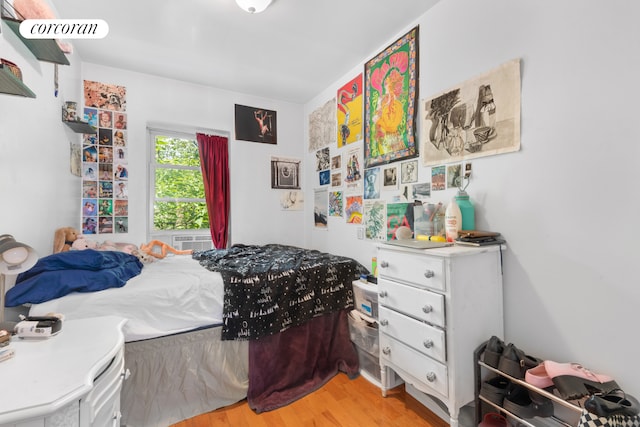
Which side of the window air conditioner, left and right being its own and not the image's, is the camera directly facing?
front

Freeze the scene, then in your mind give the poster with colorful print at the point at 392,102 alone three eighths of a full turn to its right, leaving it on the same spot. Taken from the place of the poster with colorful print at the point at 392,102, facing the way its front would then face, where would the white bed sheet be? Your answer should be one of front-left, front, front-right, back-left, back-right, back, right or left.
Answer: back-left

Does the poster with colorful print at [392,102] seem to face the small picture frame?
no

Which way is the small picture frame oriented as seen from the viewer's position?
toward the camera

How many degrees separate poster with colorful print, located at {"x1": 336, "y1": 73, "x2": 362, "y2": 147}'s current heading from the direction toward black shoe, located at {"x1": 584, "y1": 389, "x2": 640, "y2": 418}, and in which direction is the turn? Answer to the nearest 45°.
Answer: approximately 90° to its left

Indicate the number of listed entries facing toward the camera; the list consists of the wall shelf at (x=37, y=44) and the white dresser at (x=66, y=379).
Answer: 0

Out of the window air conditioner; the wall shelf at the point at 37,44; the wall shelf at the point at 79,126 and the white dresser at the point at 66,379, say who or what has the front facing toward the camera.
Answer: the window air conditioner

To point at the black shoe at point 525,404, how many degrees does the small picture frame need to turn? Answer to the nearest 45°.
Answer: approximately 45° to its left

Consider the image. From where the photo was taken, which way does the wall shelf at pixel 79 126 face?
to the viewer's right

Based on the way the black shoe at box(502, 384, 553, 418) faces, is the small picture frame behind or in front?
behind

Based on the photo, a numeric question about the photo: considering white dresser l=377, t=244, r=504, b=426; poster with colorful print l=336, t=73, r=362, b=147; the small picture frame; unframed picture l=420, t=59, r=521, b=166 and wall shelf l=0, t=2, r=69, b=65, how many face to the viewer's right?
1

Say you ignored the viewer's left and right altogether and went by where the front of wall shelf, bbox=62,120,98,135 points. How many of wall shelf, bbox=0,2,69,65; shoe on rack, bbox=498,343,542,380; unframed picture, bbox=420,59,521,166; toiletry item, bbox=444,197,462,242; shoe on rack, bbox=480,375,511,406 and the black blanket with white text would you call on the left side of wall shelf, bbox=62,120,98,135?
0

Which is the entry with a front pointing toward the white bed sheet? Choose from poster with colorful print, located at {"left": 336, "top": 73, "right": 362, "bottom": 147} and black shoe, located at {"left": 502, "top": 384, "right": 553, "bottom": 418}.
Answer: the poster with colorful print

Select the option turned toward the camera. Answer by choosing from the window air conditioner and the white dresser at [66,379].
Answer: the window air conditioner

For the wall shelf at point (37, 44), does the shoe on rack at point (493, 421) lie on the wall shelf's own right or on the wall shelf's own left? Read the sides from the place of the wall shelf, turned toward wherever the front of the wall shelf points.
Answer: on the wall shelf's own right
